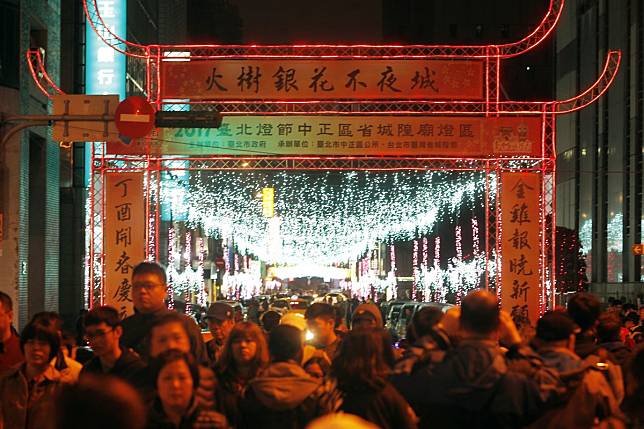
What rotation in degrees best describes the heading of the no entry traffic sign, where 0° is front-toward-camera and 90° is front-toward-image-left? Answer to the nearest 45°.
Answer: approximately 0°

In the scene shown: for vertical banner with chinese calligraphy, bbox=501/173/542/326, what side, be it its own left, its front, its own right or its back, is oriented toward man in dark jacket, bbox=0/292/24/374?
front

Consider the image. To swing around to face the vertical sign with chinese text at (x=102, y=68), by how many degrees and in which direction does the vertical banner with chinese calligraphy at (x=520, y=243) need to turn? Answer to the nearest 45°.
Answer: approximately 135° to its right

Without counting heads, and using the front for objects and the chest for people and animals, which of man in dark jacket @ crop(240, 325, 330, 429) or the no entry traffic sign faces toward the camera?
the no entry traffic sign

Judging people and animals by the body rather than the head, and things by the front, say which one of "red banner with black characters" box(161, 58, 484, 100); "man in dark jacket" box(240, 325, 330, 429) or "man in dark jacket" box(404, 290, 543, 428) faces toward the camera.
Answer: the red banner with black characters

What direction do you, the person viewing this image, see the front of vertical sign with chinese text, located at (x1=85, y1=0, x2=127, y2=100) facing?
facing the viewer

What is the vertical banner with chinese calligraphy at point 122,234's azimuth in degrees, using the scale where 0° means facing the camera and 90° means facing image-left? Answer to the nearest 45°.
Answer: approximately 0°

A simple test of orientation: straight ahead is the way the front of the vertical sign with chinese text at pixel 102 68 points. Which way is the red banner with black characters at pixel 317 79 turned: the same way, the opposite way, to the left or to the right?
the same way

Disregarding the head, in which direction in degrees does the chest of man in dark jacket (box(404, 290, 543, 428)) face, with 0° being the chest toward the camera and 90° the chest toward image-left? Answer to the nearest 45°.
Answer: approximately 180°

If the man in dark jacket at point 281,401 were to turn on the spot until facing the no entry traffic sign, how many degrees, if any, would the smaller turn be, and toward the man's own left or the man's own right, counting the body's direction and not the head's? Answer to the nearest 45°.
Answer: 0° — they already face it

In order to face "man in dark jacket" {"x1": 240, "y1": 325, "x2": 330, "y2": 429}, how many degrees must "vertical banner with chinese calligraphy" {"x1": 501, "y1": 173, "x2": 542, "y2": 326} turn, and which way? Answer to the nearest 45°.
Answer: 0° — it already faces them

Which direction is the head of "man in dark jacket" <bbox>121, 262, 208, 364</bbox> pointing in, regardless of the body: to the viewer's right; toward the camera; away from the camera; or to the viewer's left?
toward the camera

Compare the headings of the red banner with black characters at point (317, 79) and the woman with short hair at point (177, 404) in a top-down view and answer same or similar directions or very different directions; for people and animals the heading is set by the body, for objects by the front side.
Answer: same or similar directions

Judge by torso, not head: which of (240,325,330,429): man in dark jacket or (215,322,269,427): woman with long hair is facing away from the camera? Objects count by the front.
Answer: the man in dark jacket

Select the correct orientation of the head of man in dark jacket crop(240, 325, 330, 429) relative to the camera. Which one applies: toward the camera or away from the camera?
away from the camera

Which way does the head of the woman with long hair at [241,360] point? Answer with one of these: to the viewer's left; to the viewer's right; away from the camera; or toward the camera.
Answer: toward the camera

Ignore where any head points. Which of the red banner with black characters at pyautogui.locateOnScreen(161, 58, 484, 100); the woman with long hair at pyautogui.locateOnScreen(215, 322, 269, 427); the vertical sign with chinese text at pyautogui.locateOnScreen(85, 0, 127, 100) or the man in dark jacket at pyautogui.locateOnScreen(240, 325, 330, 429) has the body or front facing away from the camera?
the man in dark jacket

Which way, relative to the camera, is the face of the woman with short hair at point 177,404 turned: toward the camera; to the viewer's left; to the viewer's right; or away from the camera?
toward the camera

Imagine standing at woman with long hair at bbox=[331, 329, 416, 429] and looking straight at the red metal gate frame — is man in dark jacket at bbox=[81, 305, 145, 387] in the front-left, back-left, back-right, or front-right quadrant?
front-left

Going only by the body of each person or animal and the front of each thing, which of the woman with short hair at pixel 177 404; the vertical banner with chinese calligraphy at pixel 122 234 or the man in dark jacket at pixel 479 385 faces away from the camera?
the man in dark jacket

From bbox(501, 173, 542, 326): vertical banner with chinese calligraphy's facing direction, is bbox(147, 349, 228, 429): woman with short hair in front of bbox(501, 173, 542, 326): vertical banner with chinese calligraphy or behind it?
in front

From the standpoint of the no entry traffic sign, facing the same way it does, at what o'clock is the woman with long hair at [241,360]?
The woman with long hair is roughly at 12 o'clock from the no entry traffic sign.

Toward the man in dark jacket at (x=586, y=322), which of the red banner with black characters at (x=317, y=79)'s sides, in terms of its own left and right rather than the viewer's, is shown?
front
